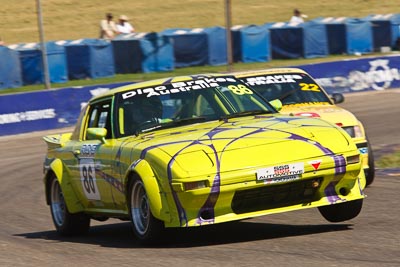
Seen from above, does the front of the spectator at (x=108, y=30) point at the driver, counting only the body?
yes

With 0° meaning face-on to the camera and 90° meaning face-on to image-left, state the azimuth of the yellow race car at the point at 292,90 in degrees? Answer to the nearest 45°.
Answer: approximately 315°

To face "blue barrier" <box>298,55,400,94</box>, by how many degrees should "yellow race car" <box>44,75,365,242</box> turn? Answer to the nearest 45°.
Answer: approximately 135° to its left

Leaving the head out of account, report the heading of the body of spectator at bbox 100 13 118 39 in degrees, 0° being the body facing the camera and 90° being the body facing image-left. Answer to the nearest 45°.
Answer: approximately 0°

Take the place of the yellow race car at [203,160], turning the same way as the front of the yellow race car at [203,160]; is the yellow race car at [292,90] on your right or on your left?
on your left

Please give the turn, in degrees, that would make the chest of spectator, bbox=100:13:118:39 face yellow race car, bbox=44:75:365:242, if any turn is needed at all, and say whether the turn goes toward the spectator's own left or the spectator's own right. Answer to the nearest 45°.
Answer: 0° — they already face it
